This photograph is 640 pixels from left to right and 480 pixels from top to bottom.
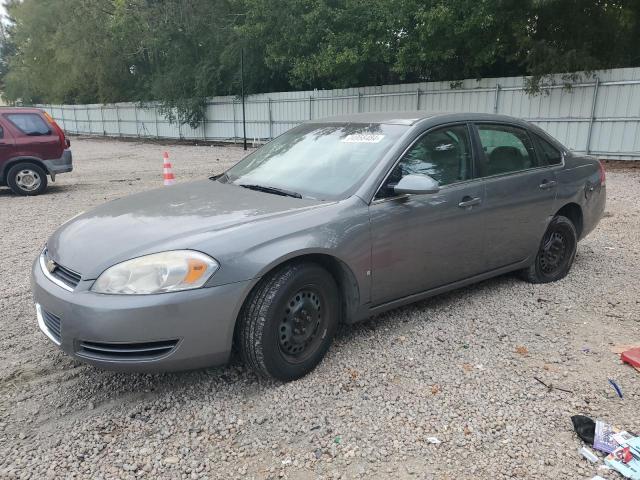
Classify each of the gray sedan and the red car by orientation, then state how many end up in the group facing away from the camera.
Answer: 0

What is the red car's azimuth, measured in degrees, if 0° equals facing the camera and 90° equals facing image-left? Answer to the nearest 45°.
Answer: approximately 90°

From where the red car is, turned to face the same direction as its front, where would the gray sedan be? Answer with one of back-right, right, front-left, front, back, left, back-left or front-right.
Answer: left

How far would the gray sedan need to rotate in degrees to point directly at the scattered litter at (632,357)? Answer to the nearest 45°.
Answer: approximately 135° to its left

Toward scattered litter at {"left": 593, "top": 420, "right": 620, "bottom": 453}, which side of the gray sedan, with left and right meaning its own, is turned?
left

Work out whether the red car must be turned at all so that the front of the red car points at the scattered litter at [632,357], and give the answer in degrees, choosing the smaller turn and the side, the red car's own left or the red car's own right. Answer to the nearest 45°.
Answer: approximately 90° to the red car's own left

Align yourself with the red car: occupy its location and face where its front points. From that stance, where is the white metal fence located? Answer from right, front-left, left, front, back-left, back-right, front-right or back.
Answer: back

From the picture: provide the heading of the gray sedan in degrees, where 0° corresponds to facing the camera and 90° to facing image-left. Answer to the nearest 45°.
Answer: approximately 45°

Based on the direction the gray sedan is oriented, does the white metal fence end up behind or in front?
behind

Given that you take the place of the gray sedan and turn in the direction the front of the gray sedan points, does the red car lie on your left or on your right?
on your right

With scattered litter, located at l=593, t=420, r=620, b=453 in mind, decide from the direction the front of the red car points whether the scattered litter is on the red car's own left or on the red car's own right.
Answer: on the red car's own left
